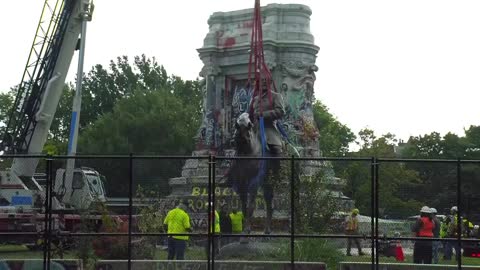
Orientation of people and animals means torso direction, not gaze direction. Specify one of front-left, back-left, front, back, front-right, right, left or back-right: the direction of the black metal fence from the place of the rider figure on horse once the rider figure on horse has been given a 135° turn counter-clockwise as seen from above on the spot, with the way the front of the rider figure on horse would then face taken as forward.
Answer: right

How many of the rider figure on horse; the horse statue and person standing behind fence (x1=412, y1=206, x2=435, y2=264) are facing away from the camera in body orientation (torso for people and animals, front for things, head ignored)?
1

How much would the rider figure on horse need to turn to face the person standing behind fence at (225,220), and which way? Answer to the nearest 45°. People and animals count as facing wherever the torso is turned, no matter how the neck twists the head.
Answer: approximately 45° to its left

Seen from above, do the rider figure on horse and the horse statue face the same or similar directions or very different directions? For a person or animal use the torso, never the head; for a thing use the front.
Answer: same or similar directions

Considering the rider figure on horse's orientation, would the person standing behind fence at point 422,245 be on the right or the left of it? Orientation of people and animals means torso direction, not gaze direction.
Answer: on its left

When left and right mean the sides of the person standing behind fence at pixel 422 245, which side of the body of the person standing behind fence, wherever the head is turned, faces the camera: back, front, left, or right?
back

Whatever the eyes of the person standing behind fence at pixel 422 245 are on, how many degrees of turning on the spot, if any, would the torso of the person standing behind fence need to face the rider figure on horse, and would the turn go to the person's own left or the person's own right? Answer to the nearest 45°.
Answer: approximately 45° to the person's own left

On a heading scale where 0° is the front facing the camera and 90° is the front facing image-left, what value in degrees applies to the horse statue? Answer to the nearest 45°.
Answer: approximately 45°
